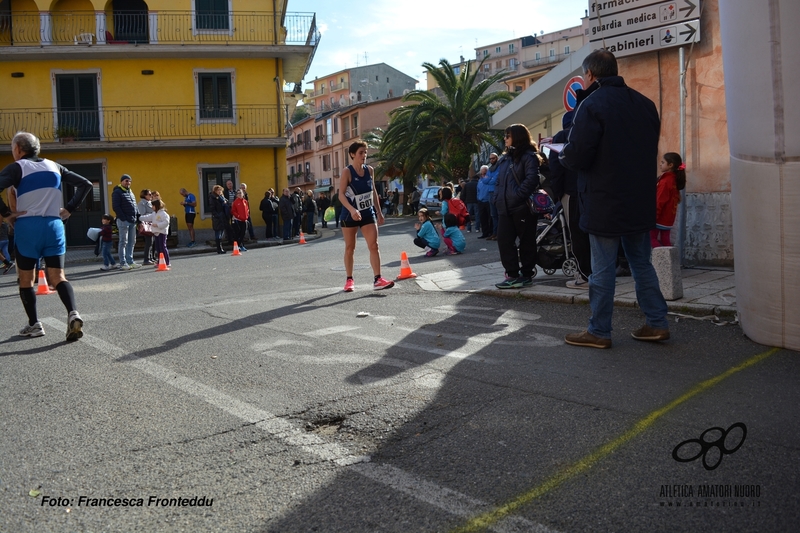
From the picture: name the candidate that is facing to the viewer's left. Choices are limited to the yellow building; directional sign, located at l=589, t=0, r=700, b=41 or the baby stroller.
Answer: the baby stroller

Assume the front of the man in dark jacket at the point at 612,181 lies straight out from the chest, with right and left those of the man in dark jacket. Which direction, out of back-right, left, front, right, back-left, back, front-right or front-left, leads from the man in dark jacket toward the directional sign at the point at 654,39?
front-right

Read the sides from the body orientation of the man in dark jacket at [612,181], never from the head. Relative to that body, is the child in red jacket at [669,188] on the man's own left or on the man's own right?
on the man's own right

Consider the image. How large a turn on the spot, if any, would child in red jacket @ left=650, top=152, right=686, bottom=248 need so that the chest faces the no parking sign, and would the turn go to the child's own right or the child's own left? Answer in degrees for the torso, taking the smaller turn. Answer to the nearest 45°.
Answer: approximately 45° to the child's own right

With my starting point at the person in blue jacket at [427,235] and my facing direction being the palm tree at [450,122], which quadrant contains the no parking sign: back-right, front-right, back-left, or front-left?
back-right

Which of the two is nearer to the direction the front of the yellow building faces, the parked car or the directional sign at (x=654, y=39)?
the directional sign

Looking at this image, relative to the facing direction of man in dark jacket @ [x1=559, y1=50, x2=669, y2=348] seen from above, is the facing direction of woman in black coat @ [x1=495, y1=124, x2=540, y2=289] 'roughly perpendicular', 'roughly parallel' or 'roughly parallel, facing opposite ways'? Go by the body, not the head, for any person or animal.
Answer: roughly perpendicular

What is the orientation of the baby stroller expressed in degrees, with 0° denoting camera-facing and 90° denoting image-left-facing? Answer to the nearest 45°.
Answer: approximately 90°

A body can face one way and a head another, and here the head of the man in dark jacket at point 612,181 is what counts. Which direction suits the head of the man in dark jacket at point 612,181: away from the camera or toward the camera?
away from the camera

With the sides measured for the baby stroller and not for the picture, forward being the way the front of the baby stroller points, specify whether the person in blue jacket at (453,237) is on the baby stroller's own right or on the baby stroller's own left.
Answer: on the baby stroller's own right
